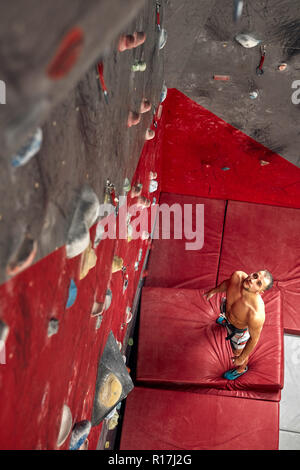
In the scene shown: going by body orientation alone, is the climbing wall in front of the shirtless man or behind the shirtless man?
in front

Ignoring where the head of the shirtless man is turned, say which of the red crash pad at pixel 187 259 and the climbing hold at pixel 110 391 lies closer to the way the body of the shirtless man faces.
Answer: the climbing hold

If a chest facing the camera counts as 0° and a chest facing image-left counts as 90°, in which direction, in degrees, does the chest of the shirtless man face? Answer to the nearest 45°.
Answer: approximately 45°
